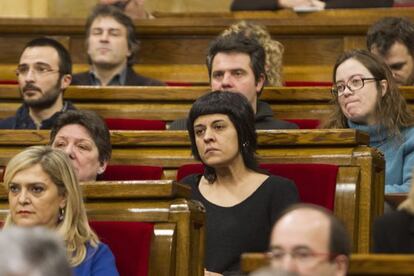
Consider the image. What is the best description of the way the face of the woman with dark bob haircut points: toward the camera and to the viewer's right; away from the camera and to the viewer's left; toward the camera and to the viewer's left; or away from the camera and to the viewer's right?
toward the camera and to the viewer's left

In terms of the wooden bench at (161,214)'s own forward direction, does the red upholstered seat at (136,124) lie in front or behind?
behind

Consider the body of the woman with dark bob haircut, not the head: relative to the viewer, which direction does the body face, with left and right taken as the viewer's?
facing the viewer and to the left of the viewer

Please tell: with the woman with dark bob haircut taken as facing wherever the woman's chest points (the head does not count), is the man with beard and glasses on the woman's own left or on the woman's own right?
on the woman's own right

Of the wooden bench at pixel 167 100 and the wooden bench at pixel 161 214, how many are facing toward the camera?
2
